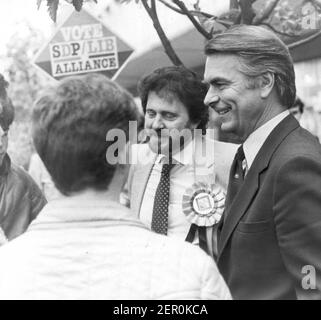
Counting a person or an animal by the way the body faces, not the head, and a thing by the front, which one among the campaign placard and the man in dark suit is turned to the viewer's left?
the man in dark suit

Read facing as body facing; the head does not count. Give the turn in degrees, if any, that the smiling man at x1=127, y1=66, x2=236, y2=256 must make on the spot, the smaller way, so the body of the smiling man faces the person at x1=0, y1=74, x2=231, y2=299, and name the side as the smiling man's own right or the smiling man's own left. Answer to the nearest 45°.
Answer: approximately 45° to the smiling man's own left

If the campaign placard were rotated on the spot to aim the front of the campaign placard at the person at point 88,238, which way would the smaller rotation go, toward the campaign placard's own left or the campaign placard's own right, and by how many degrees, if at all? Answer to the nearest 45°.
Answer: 0° — it already faces them

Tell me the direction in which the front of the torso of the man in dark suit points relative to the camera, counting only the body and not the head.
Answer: to the viewer's left

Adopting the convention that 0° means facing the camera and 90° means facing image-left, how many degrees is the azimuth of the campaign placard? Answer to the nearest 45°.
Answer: approximately 0°

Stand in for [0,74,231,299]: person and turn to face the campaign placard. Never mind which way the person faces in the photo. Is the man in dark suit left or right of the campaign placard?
right

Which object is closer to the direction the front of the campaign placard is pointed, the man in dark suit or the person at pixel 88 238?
the person
